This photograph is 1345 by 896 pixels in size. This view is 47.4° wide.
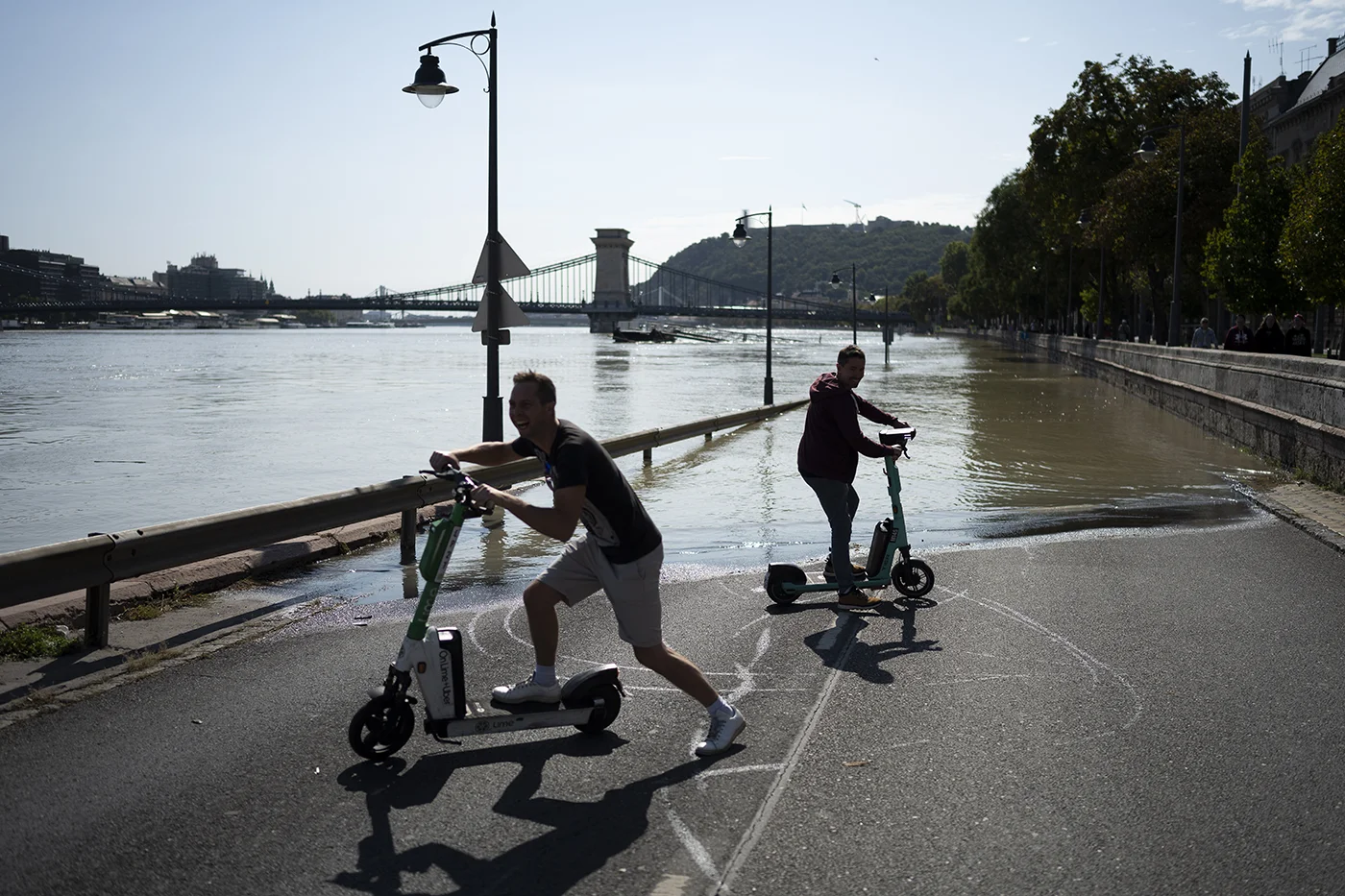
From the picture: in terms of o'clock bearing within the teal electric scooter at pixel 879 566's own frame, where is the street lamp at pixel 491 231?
The street lamp is roughly at 8 o'clock from the teal electric scooter.

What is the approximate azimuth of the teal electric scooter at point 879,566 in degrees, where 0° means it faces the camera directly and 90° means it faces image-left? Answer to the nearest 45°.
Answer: approximately 270°

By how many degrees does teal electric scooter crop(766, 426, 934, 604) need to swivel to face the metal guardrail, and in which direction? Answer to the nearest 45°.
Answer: approximately 180°

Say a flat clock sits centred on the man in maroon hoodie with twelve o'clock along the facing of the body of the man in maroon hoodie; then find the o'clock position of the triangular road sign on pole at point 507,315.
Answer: The triangular road sign on pole is roughly at 8 o'clock from the man in maroon hoodie.

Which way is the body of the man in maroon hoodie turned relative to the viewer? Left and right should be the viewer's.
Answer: facing to the right of the viewer

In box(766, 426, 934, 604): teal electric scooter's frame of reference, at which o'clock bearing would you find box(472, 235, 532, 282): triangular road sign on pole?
The triangular road sign on pole is roughly at 8 o'clock from the teal electric scooter.
